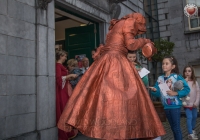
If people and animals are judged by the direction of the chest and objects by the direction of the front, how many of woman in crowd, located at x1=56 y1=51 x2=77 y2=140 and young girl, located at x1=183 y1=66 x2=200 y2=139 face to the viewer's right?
1

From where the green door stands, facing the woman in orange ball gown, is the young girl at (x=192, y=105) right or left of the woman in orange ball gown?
left

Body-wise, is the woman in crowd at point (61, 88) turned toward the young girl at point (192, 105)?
yes

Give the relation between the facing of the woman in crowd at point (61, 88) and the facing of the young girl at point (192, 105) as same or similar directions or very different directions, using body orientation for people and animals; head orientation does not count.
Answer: very different directions

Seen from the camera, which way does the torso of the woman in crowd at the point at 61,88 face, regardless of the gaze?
to the viewer's right

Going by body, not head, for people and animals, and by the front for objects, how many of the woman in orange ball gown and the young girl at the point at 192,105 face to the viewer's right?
1

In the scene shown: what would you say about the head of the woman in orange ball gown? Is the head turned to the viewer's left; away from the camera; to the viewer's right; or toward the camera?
to the viewer's right

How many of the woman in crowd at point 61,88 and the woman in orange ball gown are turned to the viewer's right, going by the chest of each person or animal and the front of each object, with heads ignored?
2

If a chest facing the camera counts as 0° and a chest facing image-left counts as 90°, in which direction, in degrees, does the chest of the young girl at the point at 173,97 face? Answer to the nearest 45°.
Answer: approximately 45°

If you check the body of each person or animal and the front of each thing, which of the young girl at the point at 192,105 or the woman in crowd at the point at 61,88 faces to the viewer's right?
the woman in crowd

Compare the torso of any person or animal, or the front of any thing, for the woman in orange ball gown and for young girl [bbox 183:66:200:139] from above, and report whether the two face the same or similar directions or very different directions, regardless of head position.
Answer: very different directions

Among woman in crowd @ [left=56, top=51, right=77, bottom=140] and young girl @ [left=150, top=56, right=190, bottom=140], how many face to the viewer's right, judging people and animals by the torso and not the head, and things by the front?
1
